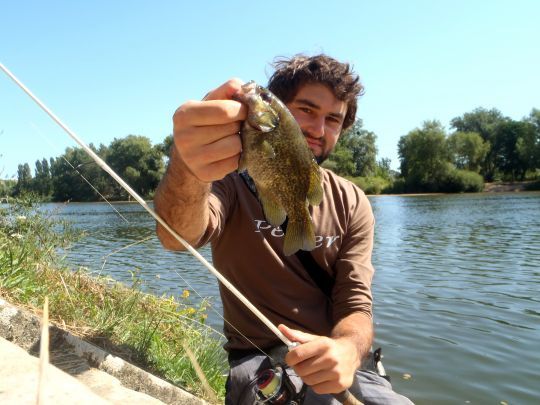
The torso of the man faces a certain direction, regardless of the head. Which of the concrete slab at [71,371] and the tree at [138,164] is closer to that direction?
the concrete slab

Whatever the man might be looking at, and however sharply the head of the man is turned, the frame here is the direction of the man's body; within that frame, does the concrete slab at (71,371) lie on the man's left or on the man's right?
on the man's right

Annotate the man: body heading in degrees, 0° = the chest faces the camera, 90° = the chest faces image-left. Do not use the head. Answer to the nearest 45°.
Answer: approximately 0°

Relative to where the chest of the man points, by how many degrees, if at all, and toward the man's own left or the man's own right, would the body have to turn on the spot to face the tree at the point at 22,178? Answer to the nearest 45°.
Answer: approximately 135° to the man's own right

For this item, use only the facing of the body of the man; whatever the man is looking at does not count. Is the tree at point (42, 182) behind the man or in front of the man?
behind

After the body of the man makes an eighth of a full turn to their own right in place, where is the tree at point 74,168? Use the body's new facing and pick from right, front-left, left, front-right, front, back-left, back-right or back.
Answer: right
